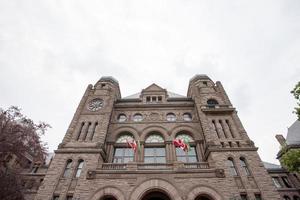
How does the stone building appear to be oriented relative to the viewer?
toward the camera
